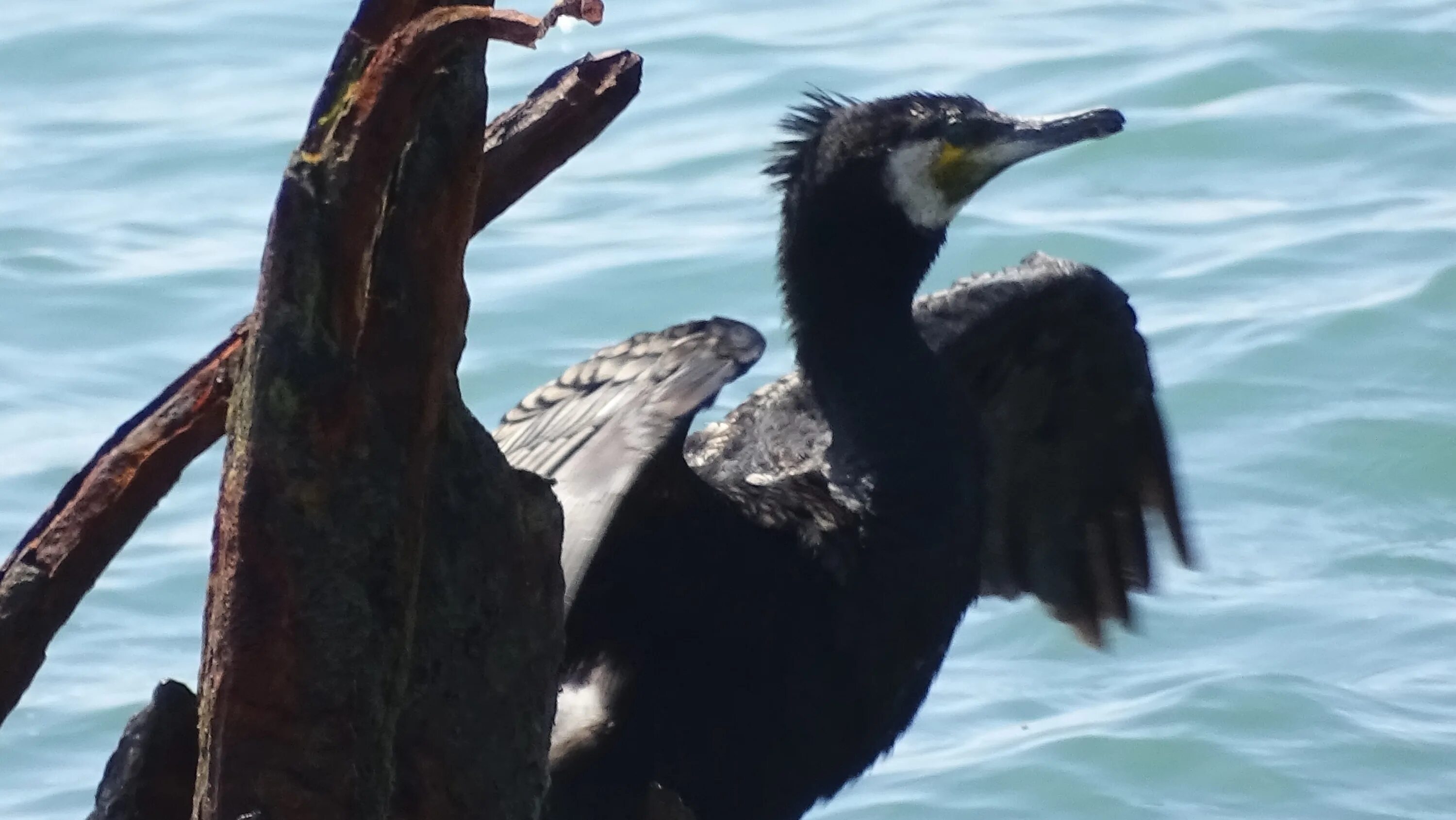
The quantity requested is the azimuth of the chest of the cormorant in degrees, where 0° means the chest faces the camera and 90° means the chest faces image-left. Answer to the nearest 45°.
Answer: approximately 315°
